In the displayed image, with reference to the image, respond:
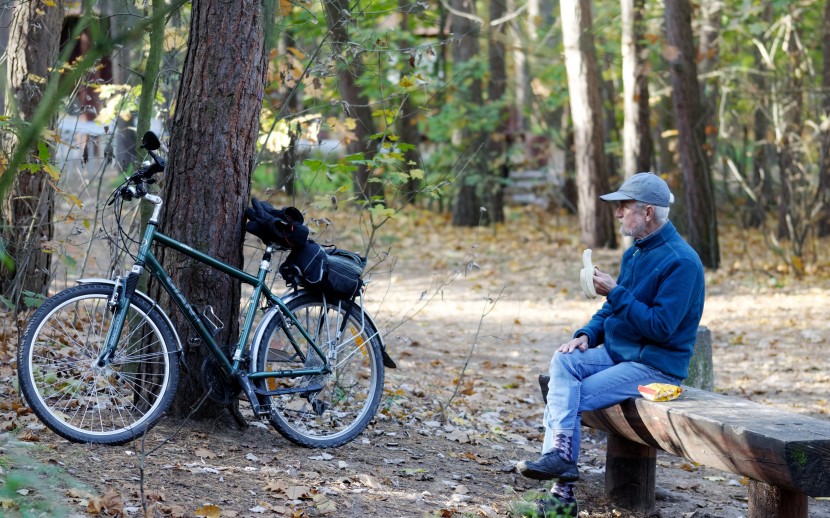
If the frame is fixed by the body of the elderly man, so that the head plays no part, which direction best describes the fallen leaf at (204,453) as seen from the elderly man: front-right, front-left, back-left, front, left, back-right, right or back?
front

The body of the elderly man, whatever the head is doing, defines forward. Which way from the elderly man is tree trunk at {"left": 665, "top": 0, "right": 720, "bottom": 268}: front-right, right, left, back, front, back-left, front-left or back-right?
right

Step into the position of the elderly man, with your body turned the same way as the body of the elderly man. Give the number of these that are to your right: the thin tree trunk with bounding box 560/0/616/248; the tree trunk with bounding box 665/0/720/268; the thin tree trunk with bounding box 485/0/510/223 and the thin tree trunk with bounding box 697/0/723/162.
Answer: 4

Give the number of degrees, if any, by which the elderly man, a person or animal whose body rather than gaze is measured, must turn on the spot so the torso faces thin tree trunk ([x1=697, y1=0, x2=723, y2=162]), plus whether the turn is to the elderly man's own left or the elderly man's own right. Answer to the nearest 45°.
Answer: approximately 90° to the elderly man's own right

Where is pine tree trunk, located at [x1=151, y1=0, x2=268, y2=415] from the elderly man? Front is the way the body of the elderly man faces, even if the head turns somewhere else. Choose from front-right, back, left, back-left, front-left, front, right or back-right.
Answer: front

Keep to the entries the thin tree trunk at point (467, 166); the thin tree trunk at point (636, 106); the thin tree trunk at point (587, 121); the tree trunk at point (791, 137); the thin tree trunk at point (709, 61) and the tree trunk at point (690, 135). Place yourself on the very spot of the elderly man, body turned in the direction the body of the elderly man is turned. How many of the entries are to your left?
0

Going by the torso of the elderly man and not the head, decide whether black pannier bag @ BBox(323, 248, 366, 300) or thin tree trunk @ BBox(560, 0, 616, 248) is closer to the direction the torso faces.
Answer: the black pannier bag

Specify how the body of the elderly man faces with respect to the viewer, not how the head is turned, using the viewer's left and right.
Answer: facing to the left of the viewer

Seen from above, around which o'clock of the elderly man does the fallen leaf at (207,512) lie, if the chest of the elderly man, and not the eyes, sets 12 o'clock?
The fallen leaf is roughly at 11 o'clock from the elderly man.

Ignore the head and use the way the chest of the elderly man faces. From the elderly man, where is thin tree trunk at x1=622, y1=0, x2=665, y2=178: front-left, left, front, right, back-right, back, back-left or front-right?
right

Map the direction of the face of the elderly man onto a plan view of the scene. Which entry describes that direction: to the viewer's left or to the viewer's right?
to the viewer's left

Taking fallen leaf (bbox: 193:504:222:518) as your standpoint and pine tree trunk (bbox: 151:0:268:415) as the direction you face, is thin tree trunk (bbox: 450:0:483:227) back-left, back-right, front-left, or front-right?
front-right

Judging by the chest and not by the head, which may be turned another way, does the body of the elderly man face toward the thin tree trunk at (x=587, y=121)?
no

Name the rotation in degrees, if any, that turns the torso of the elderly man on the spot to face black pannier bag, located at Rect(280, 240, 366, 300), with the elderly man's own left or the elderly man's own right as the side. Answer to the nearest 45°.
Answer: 0° — they already face it

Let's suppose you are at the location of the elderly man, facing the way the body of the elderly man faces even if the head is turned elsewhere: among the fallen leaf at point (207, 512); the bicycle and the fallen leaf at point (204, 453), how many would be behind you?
0

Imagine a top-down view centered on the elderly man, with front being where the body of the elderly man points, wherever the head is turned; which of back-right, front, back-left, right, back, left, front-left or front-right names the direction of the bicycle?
front

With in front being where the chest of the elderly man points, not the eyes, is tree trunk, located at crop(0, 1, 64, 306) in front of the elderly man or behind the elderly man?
in front
